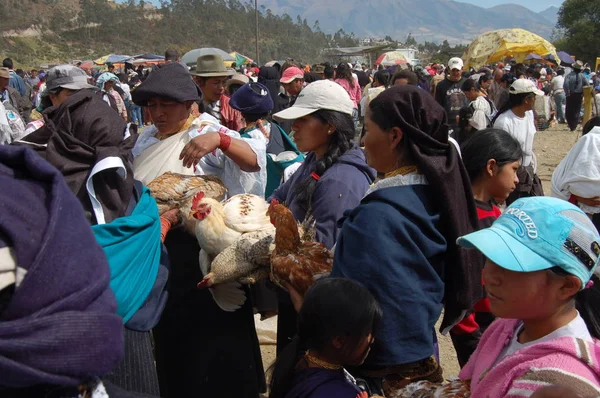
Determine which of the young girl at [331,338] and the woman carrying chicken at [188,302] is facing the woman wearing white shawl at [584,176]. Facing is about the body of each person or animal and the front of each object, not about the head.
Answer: the young girl

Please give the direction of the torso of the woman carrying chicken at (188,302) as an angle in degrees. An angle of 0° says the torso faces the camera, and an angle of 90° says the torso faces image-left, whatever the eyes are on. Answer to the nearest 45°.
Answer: approximately 45°

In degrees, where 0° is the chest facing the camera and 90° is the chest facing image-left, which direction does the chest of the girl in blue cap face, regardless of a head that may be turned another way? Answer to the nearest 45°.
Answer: approximately 45°

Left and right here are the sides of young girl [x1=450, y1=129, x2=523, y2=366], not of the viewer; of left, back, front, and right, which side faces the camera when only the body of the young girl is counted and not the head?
right

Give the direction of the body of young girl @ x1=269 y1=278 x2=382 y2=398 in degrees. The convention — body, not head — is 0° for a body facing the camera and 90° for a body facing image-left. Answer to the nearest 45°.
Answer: approximately 225°

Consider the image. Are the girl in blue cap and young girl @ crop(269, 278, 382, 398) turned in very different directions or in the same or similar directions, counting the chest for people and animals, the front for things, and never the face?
very different directions

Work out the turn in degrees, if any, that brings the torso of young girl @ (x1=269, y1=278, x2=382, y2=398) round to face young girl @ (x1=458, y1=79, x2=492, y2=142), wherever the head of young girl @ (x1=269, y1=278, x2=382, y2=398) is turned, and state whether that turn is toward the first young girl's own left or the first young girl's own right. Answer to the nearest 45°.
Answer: approximately 45° to the first young girl's own left

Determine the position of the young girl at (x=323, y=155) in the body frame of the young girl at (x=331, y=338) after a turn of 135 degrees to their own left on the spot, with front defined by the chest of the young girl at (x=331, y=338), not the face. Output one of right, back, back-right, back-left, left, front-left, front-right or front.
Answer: right
